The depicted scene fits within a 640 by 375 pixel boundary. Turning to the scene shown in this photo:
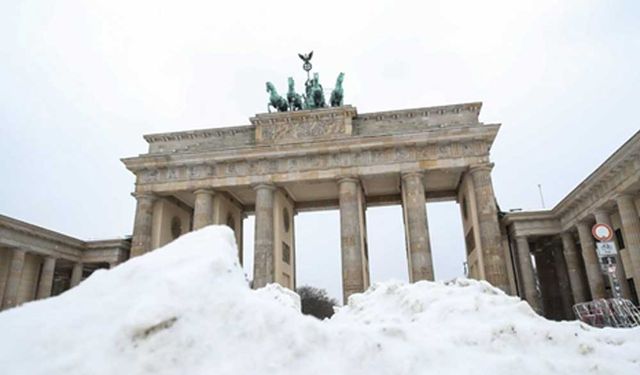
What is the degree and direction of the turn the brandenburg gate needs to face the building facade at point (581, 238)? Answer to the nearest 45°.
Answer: approximately 90° to its left

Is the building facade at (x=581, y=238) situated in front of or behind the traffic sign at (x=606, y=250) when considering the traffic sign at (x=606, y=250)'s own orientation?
behind

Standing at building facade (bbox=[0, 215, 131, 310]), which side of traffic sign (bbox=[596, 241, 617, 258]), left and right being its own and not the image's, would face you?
right

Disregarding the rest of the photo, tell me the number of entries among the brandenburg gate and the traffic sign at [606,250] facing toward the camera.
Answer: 2

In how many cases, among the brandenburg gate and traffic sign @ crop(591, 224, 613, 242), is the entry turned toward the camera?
2

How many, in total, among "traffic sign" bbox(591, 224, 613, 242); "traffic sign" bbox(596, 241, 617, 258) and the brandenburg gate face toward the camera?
3

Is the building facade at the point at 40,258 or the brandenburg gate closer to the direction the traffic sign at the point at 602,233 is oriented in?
the building facade

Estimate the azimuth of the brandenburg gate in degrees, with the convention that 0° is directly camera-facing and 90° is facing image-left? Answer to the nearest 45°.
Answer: approximately 0°

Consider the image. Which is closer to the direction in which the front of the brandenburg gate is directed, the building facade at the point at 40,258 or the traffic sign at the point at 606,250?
the traffic sign

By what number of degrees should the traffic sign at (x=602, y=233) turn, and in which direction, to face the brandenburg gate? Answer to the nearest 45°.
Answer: approximately 135° to its right

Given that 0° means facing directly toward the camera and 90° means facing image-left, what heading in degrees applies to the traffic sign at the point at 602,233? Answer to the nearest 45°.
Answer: approximately 0°
